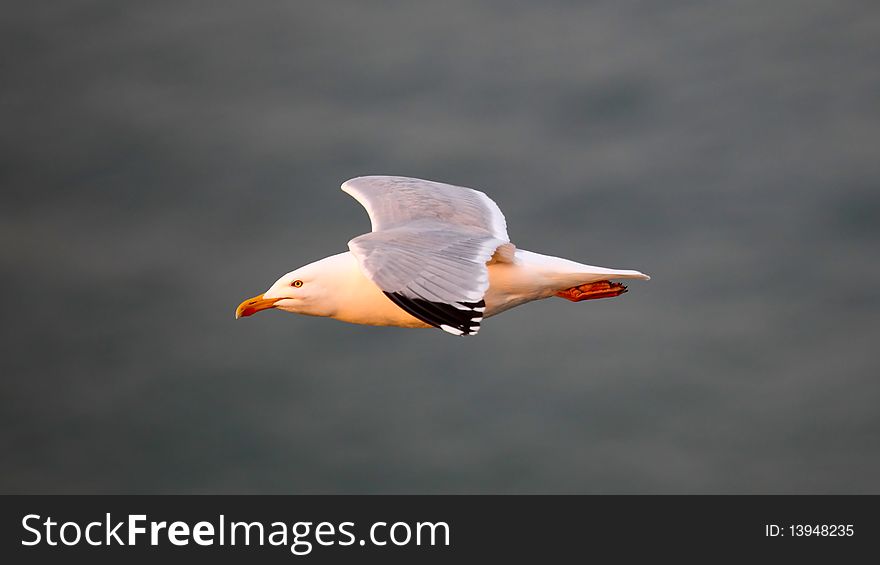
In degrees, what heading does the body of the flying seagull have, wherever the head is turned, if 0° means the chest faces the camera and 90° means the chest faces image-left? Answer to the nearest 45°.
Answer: approximately 90°
